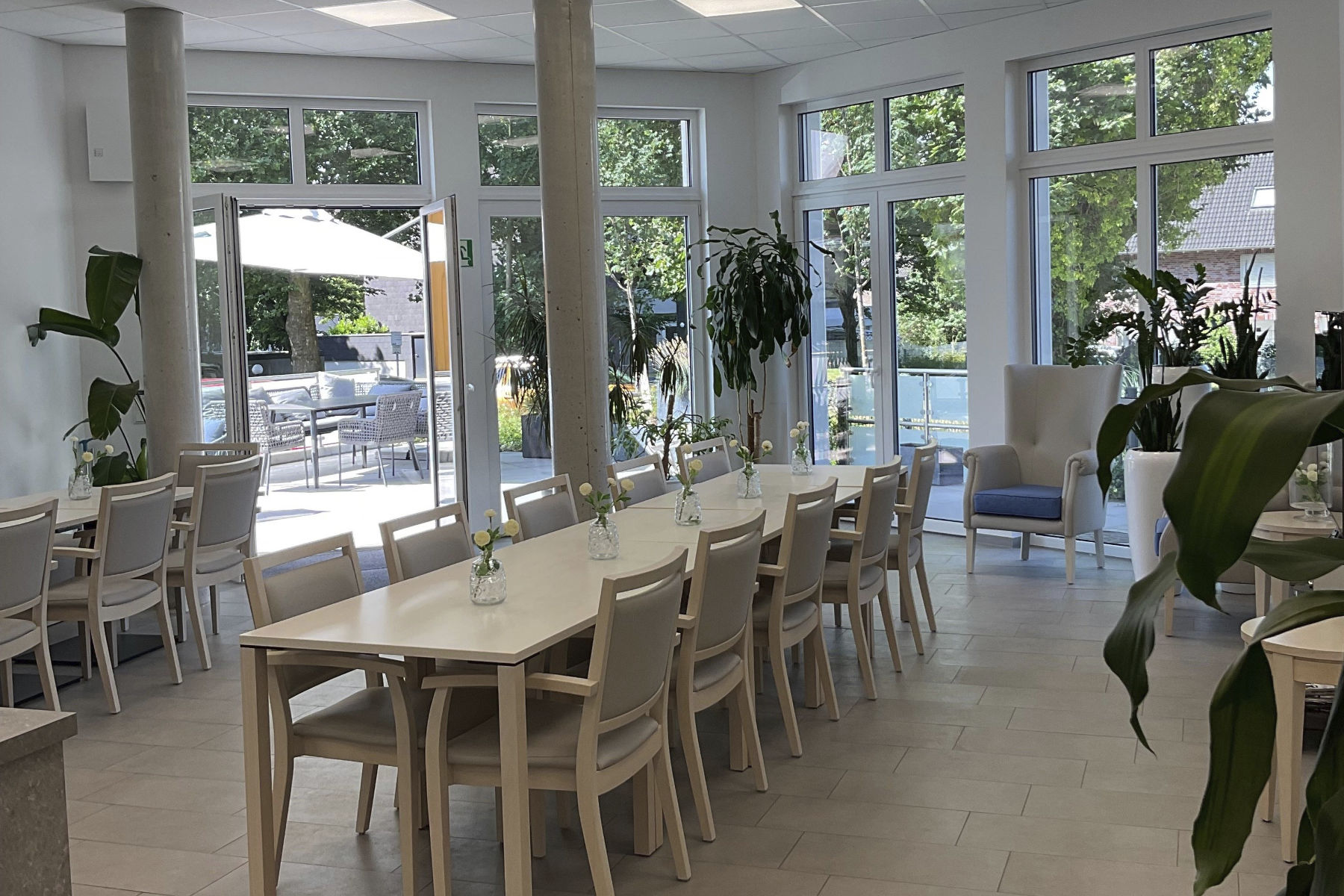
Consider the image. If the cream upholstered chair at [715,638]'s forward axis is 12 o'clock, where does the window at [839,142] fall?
The window is roughly at 2 o'clock from the cream upholstered chair.

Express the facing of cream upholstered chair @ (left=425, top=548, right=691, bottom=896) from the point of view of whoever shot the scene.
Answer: facing away from the viewer and to the left of the viewer

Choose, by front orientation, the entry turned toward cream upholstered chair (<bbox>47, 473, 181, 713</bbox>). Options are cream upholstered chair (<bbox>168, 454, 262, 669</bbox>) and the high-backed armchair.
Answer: the high-backed armchair

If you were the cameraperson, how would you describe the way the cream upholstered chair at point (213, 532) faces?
facing away from the viewer and to the left of the viewer

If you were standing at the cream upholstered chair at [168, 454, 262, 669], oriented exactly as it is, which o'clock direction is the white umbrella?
The white umbrella is roughly at 2 o'clock from the cream upholstered chair.

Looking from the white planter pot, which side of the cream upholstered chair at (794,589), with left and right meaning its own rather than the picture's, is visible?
right

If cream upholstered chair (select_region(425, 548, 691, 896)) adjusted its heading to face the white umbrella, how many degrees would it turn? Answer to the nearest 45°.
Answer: approximately 45° to its right

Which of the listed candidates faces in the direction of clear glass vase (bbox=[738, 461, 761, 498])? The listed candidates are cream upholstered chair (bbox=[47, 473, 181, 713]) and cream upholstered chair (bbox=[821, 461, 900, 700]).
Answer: cream upholstered chair (bbox=[821, 461, 900, 700])

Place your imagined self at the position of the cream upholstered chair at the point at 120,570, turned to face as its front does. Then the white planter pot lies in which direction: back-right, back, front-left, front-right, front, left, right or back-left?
back-right

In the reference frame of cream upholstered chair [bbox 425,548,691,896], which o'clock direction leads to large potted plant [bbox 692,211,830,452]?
The large potted plant is roughly at 2 o'clock from the cream upholstered chair.

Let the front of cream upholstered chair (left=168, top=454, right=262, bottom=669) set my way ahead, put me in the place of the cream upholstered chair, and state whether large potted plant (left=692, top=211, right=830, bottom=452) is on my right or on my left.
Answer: on my right

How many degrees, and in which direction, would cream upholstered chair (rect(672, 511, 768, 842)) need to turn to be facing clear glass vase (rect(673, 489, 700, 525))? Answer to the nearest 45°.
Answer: approximately 45° to its right

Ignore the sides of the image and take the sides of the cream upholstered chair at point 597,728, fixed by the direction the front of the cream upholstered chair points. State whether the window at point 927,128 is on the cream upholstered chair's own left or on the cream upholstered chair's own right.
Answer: on the cream upholstered chair's own right

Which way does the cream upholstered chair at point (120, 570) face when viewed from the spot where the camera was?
facing away from the viewer and to the left of the viewer
